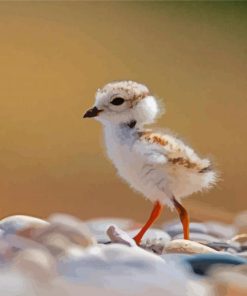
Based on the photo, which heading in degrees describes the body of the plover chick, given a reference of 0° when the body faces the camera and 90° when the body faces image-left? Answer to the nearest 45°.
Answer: approximately 90°
